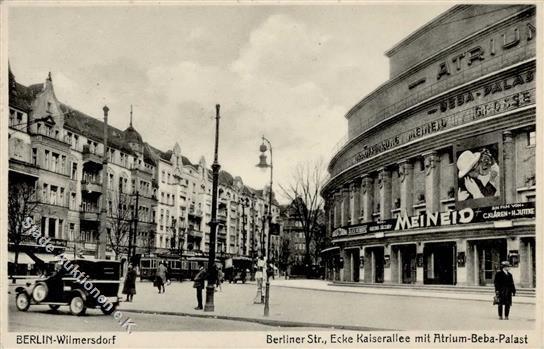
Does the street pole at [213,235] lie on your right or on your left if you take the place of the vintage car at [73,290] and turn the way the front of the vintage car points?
on your right

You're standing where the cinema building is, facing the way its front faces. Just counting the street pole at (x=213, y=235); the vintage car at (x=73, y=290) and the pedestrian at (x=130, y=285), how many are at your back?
0

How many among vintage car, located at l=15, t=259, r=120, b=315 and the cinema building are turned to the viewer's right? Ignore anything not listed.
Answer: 0

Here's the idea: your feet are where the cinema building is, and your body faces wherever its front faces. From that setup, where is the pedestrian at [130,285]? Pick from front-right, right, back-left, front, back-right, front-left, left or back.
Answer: front

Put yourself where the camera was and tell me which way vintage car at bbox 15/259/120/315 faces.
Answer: facing away from the viewer and to the left of the viewer

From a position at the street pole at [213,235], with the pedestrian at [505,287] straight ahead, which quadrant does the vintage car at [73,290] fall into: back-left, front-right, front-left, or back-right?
back-right

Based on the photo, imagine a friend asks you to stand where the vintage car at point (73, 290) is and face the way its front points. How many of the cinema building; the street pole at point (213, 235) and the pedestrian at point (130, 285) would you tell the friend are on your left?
0

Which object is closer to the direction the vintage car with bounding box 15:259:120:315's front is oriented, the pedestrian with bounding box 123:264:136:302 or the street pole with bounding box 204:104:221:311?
the pedestrian

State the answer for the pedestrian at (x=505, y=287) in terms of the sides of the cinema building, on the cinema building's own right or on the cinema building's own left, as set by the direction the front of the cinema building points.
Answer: on the cinema building's own left

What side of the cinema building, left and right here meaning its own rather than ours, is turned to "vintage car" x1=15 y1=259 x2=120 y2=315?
front

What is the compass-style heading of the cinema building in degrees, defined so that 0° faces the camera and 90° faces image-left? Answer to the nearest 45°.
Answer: approximately 45°

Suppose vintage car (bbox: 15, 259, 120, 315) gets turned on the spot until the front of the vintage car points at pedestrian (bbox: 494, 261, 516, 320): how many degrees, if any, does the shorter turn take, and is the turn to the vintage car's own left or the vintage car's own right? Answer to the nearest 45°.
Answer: approximately 135° to the vintage car's own right

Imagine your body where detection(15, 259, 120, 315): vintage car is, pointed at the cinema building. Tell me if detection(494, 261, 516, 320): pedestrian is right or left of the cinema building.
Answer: right

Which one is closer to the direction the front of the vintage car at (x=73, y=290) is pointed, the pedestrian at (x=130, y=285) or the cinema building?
the pedestrian
